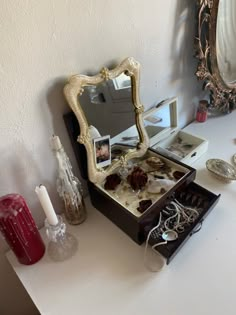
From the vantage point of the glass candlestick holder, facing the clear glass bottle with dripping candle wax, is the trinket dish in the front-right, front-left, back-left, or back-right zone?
front-right

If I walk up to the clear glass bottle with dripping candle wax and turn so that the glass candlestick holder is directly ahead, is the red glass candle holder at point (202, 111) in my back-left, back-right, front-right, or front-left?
back-left

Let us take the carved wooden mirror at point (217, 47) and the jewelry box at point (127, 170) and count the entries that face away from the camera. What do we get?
0

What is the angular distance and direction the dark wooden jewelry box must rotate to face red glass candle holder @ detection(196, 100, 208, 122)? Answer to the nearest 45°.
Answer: approximately 90° to its left

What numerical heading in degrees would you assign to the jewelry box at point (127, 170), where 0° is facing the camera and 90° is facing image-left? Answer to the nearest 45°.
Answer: approximately 315°

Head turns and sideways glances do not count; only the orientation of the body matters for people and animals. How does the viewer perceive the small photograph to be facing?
facing the viewer and to the right of the viewer
